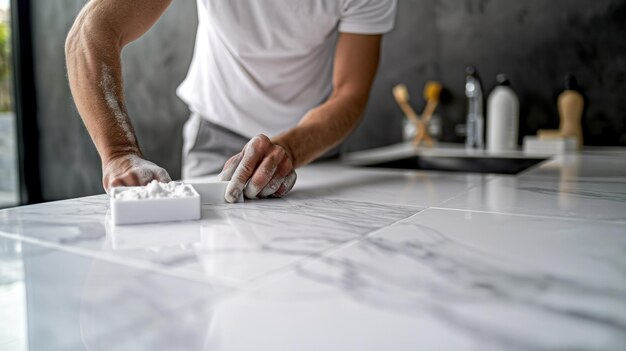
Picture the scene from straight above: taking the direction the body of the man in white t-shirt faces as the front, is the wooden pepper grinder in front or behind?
behind

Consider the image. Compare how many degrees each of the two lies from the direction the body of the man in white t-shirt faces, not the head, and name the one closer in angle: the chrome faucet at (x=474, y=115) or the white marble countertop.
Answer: the white marble countertop

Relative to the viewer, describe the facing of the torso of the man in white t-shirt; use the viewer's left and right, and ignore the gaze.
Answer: facing the viewer and to the left of the viewer
